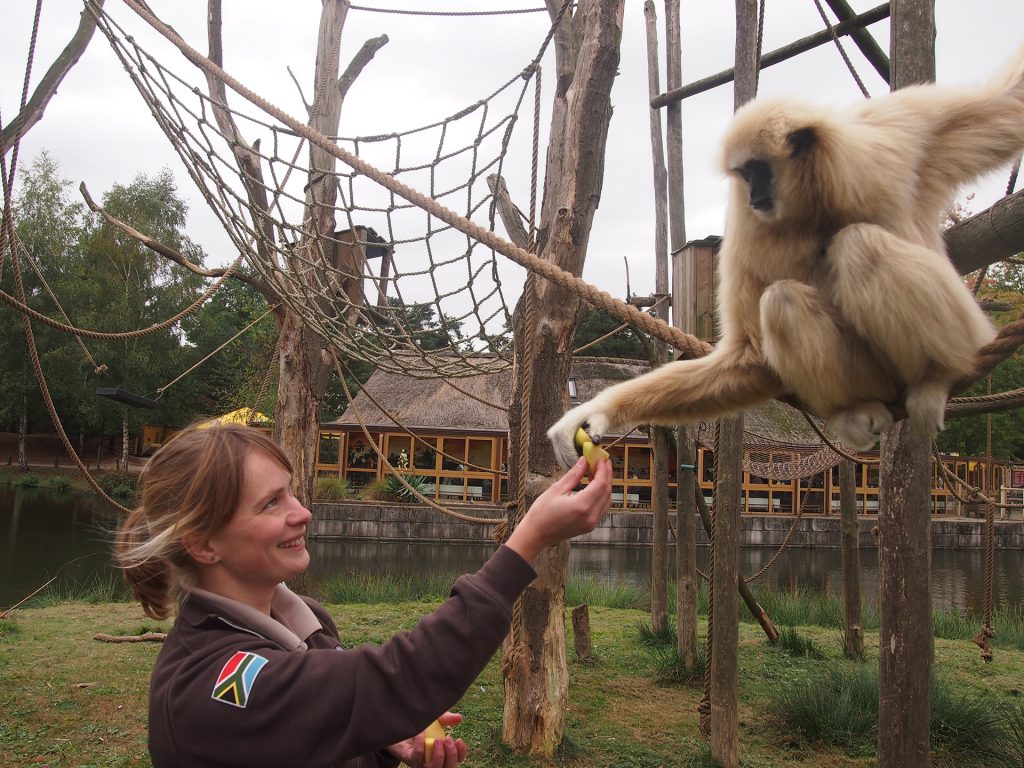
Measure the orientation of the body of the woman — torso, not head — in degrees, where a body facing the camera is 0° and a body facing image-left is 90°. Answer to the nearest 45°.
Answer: approximately 270°

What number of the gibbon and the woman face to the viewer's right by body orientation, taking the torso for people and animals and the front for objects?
1

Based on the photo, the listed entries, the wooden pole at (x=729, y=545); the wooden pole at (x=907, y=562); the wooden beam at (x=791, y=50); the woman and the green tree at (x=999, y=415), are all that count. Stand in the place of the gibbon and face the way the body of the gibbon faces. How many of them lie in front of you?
1

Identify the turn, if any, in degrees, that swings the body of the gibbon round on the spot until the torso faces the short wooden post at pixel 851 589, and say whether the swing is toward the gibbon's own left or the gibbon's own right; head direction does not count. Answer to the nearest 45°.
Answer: approximately 135° to the gibbon's own right

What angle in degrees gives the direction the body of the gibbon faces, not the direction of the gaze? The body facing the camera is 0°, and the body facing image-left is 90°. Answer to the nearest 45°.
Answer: approximately 45°

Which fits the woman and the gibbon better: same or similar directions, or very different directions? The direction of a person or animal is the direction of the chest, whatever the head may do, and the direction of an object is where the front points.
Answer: very different directions

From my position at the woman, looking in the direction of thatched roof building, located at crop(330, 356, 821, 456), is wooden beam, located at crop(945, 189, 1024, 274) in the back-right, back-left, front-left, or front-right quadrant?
front-right

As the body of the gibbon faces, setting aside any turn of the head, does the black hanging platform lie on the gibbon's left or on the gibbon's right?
on the gibbon's right
